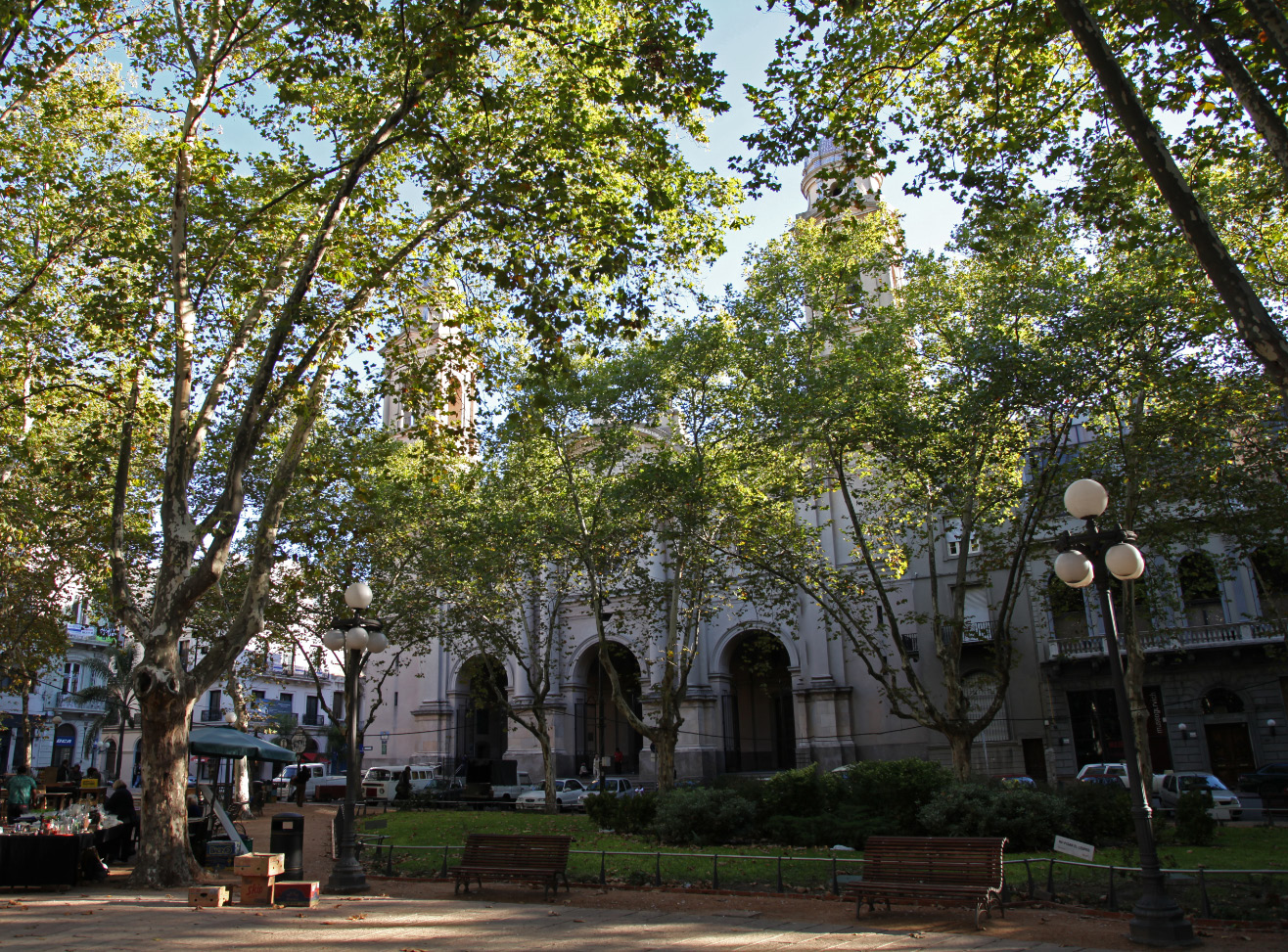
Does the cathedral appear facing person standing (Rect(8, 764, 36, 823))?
yes

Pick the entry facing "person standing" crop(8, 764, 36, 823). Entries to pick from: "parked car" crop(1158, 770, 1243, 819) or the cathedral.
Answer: the cathedral

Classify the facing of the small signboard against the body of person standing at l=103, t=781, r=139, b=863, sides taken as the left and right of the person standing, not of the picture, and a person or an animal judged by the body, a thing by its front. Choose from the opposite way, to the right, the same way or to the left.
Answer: to the left

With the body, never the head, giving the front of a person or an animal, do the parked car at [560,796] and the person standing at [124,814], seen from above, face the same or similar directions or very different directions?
same or similar directions

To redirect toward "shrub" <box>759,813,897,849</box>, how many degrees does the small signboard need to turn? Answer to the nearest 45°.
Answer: approximately 90° to its right

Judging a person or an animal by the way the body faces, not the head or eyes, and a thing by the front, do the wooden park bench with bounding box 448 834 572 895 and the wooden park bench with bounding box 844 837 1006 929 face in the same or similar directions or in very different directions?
same or similar directions

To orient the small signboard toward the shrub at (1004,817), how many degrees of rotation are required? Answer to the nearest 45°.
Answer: approximately 135° to its right

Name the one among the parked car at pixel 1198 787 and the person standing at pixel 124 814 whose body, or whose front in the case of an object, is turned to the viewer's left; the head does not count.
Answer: the person standing

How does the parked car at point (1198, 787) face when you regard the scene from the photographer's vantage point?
facing the viewer and to the right of the viewer

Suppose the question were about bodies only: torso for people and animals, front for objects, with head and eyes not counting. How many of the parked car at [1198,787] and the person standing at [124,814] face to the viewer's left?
1

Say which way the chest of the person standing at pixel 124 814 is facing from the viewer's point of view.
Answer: to the viewer's left

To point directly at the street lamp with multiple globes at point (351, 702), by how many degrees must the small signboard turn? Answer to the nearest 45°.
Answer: approximately 45° to its right

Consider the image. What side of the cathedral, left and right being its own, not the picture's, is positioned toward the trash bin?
front

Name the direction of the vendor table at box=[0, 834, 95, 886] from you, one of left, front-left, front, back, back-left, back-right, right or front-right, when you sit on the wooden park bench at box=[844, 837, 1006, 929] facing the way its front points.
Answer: front-right
